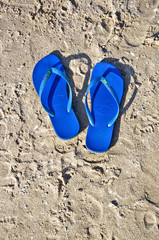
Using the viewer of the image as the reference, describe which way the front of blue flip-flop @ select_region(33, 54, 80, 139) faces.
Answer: facing away from the viewer

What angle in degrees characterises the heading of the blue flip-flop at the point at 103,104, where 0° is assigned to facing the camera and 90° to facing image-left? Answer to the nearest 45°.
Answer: approximately 180°

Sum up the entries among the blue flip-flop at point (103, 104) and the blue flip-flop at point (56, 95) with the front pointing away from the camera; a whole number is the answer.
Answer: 2
